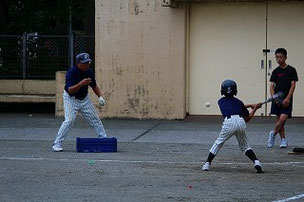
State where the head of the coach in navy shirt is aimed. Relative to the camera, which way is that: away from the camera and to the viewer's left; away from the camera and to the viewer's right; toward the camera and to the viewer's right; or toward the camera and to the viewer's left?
toward the camera and to the viewer's right

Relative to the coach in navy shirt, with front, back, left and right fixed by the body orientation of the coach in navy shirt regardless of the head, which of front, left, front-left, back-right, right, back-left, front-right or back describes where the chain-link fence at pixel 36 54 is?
back-left

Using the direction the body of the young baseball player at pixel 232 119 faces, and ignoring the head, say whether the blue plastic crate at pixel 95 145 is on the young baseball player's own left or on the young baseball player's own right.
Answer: on the young baseball player's own left

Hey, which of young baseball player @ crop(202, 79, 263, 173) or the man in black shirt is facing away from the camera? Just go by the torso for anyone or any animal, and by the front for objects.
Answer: the young baseball player

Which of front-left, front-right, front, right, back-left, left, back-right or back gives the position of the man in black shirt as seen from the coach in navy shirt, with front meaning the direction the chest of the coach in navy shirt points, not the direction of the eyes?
front-left

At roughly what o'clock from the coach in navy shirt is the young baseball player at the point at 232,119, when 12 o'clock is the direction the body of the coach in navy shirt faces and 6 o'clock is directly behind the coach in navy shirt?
The young baseball player is roughly at 12 o'clock from the coach in navy shirt.

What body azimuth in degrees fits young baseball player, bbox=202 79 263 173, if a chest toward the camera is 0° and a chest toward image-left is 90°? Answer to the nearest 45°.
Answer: approximately 180°

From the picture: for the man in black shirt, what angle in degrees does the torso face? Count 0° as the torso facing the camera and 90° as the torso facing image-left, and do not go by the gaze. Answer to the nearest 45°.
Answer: approximately 45°

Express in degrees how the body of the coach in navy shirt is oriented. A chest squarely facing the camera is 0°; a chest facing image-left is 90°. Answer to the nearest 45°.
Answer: approximately 315°

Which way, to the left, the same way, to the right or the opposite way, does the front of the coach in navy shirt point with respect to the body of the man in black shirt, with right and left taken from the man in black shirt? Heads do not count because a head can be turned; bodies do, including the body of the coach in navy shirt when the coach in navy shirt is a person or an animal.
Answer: to the left
